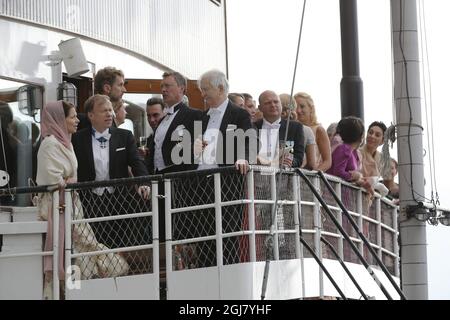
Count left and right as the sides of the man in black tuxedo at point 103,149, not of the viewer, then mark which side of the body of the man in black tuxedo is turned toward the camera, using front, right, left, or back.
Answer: front

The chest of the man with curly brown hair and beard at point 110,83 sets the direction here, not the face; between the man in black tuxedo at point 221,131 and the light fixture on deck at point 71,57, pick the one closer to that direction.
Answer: the man in black tuxedo

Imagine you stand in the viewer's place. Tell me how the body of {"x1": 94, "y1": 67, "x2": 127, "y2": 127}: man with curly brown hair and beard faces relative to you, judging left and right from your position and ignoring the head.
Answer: facing to the right of the viewer

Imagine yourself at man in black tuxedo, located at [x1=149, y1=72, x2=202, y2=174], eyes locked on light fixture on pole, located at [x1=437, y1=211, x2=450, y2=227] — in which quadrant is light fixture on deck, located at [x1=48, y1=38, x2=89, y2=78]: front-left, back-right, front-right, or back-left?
back-left

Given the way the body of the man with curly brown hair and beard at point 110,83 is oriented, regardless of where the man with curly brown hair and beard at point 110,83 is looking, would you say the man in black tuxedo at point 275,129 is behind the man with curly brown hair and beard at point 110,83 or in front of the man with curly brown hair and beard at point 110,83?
in front

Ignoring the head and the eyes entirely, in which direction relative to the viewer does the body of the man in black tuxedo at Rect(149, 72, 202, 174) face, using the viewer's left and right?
facing the viewer and to the left of the viewer

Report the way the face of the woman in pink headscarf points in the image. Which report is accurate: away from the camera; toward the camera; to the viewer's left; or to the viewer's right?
to the viewer's right

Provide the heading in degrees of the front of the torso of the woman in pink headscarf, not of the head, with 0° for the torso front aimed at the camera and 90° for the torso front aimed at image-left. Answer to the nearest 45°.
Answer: approximately 270°

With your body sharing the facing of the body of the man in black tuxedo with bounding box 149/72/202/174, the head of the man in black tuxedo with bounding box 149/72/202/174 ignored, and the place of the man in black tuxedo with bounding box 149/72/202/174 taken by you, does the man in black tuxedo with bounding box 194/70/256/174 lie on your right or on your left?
on your left

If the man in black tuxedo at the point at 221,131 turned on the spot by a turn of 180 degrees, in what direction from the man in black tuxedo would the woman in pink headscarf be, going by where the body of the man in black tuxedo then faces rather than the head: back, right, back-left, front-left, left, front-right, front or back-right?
back-left
